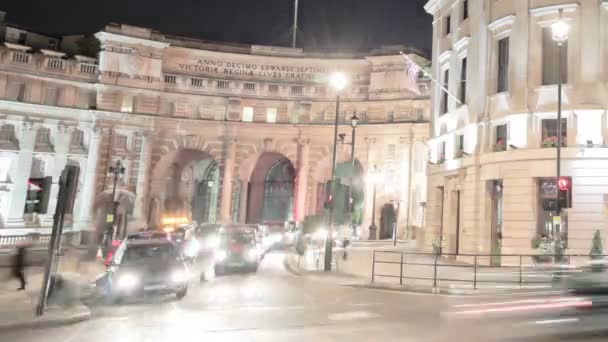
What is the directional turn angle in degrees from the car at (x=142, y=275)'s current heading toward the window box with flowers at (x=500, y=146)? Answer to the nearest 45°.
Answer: approximately 90° to its left

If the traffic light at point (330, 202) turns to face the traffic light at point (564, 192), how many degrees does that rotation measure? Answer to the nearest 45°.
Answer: approximately 90° to its left

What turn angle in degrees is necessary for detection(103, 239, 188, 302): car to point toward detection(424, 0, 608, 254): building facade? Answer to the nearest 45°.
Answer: approximately 90° to its left

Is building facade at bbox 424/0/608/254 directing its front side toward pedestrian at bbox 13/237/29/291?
yes

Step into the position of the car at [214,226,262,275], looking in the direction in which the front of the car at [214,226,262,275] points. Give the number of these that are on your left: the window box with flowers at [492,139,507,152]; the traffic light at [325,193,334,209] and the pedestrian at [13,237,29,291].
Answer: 2

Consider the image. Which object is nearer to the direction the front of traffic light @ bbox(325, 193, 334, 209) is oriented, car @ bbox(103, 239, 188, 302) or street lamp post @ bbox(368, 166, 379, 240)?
the car

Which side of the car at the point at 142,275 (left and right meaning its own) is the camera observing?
front

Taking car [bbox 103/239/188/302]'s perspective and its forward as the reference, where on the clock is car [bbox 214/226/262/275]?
car [bbox 214/226/262/275] is roughly at 7 o'clock from car [bbox 103/239/188/302].

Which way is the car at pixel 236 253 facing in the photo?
toward the camera

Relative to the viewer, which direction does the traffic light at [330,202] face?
toward the camera

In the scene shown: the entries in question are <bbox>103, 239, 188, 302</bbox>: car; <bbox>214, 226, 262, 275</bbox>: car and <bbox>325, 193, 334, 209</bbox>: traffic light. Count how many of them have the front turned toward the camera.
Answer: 3

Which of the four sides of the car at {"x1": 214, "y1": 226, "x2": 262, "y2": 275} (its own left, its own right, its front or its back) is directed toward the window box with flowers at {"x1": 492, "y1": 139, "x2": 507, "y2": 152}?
left

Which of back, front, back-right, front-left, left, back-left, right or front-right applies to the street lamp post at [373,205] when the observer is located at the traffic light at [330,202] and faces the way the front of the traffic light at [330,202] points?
back

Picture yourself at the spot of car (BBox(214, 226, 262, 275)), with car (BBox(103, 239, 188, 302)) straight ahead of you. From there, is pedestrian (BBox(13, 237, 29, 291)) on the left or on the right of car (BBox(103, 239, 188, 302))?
right

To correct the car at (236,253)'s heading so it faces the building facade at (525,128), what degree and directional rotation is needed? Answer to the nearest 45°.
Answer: approximately 90° to its left
